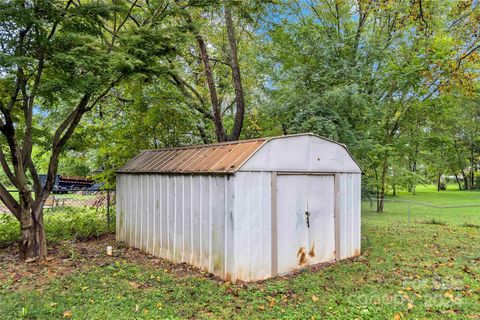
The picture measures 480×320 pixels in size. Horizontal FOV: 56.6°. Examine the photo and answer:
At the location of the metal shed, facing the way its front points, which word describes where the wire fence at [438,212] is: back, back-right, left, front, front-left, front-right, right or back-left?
left

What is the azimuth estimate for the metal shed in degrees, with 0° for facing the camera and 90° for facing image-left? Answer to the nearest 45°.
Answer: approximately 315°

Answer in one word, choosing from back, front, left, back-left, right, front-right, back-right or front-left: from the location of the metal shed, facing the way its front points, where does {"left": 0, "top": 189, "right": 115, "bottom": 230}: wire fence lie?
back
